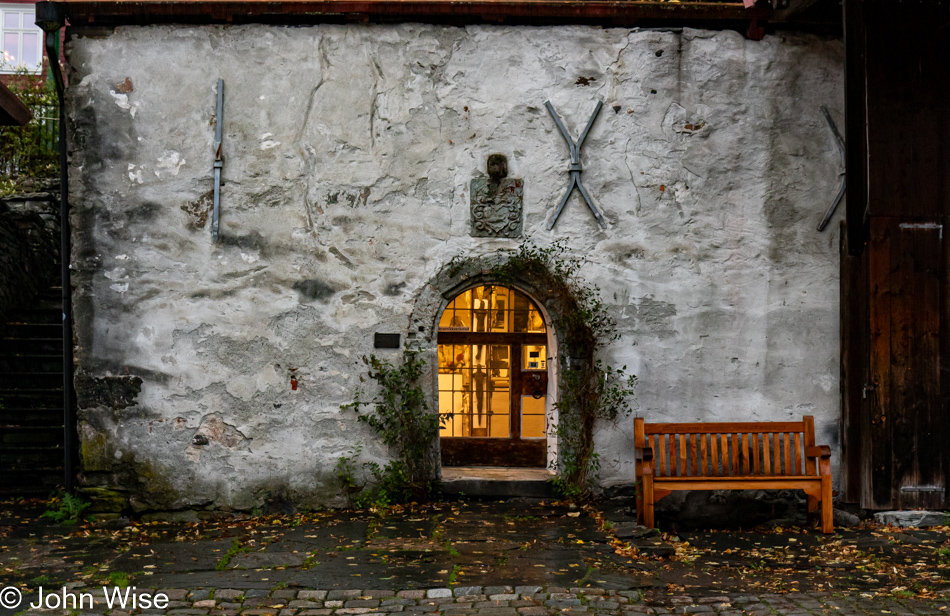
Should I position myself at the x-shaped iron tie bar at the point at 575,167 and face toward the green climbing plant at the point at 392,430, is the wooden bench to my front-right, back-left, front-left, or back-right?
back-left

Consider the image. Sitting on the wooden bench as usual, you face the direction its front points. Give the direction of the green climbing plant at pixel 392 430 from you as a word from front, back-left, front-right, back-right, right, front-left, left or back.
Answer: right

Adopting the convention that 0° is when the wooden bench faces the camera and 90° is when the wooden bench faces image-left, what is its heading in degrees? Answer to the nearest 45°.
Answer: approximately 0°

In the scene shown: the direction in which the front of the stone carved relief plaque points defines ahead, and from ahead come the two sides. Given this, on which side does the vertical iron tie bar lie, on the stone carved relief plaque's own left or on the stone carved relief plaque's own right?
on the stone carved relief plaque's own right

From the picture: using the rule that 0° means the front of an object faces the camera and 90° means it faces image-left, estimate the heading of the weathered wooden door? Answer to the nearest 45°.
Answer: approximately 0°

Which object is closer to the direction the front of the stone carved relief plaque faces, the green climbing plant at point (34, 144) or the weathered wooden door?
the weathered wooden door

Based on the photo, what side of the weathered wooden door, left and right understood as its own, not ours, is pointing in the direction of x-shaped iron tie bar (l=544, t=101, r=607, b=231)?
right

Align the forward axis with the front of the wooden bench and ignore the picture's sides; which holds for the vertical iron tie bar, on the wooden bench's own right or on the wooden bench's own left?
on the wooden bench's own right
